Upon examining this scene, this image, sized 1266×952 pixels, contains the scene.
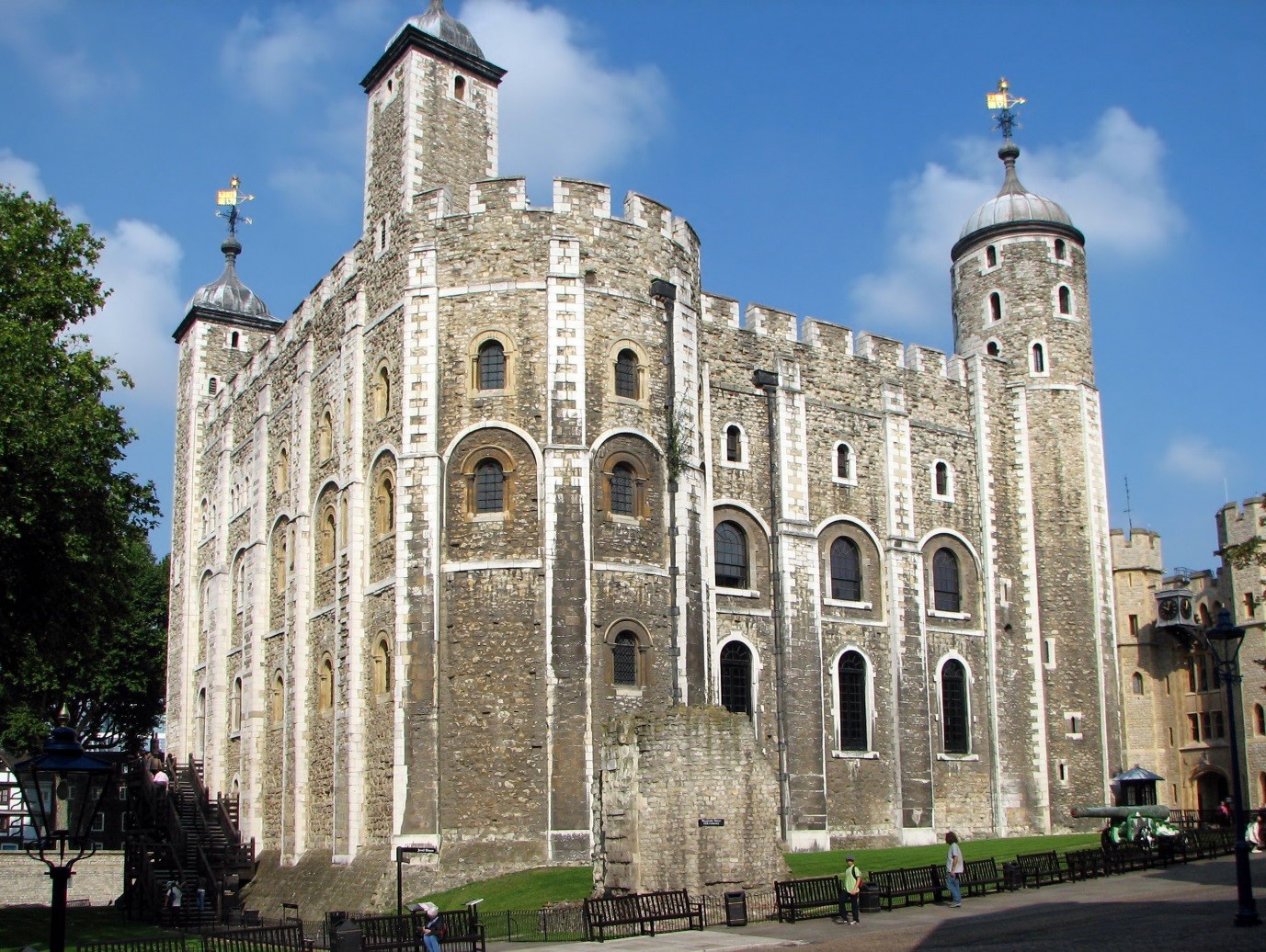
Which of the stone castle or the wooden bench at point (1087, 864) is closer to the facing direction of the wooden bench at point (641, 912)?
the wooden bench

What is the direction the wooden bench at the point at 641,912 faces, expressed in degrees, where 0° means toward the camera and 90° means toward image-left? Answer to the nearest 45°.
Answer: approximately 315°

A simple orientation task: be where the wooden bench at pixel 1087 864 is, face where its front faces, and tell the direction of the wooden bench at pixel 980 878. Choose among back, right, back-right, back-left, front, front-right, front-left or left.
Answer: right

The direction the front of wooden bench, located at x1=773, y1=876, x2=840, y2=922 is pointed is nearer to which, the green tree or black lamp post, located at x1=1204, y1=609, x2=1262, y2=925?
the black lamp post

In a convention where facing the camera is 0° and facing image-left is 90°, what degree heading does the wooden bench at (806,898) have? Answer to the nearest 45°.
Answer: approximately 315°

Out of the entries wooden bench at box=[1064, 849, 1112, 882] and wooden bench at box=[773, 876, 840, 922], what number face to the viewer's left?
0

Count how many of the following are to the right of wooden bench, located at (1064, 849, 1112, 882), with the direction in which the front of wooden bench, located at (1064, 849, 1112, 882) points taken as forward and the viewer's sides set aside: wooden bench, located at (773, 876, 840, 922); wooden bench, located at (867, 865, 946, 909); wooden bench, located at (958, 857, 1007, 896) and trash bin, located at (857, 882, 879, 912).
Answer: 4

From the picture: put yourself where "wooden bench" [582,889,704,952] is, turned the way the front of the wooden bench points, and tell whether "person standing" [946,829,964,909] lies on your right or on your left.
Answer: on your left

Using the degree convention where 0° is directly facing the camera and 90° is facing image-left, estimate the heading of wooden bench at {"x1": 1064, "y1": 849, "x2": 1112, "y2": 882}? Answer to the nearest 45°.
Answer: approximately 315°
